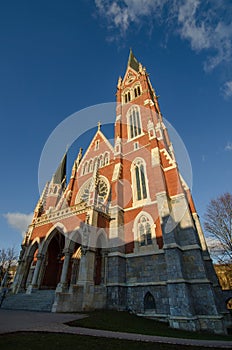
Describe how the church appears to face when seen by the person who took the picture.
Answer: facing the viewer and to the left of the viewer
